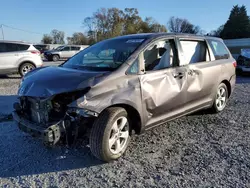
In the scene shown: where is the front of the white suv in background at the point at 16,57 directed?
to the viewer's left

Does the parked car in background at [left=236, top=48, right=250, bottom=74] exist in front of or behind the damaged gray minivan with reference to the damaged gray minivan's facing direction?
behind

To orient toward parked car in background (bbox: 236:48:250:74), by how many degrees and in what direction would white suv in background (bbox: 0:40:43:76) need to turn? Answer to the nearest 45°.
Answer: approximately 180°

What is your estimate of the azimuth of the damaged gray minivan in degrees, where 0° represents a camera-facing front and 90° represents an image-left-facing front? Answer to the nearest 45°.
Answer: approximately 45°

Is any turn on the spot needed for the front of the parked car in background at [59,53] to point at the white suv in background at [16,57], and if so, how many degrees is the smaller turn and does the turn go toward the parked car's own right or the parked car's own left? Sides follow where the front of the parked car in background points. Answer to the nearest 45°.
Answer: approximately 45° to the parked car's own left

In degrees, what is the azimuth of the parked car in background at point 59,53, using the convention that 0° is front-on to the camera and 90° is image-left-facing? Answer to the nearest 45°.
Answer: approximately 45°
